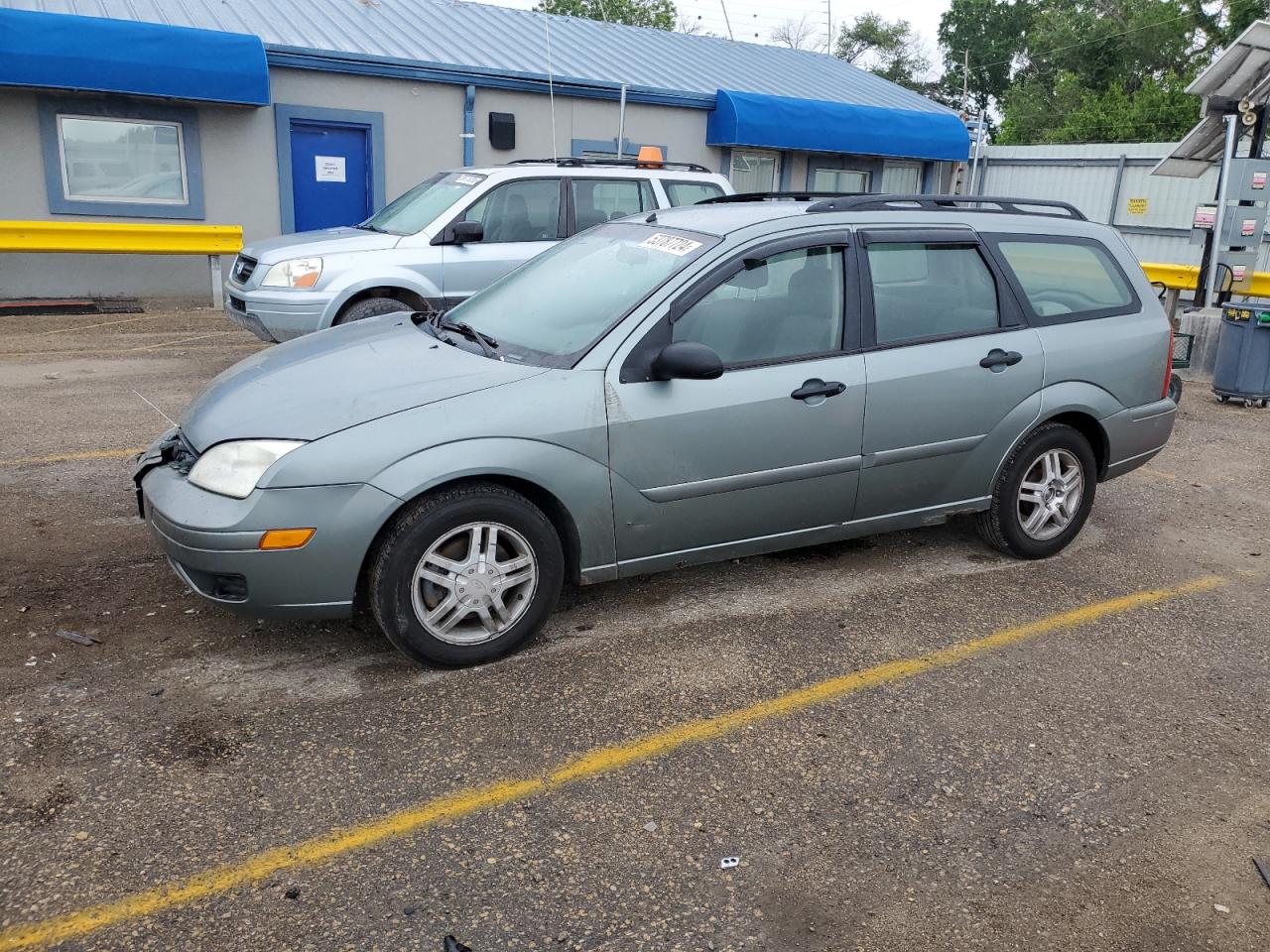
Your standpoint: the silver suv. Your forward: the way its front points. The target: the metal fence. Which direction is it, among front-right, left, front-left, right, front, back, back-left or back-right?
back

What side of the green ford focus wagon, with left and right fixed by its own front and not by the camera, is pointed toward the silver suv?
right

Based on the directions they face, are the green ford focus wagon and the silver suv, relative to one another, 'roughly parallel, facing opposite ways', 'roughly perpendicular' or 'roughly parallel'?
roughly parallel

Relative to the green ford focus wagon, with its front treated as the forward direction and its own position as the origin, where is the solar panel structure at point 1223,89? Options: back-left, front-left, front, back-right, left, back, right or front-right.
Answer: back

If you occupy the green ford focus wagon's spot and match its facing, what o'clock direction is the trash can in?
The trash can is roughly at 6 o'clock from the green ford focus wagon.

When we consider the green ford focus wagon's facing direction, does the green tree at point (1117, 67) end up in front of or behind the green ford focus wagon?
behind

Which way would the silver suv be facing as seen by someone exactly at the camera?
facing the viewer and to the left of the viewer

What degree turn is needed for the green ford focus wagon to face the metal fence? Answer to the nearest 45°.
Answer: approximately 180°

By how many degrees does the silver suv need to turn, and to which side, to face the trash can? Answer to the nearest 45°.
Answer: approximately 135° to its left

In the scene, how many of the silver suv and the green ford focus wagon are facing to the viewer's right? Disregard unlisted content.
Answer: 0
